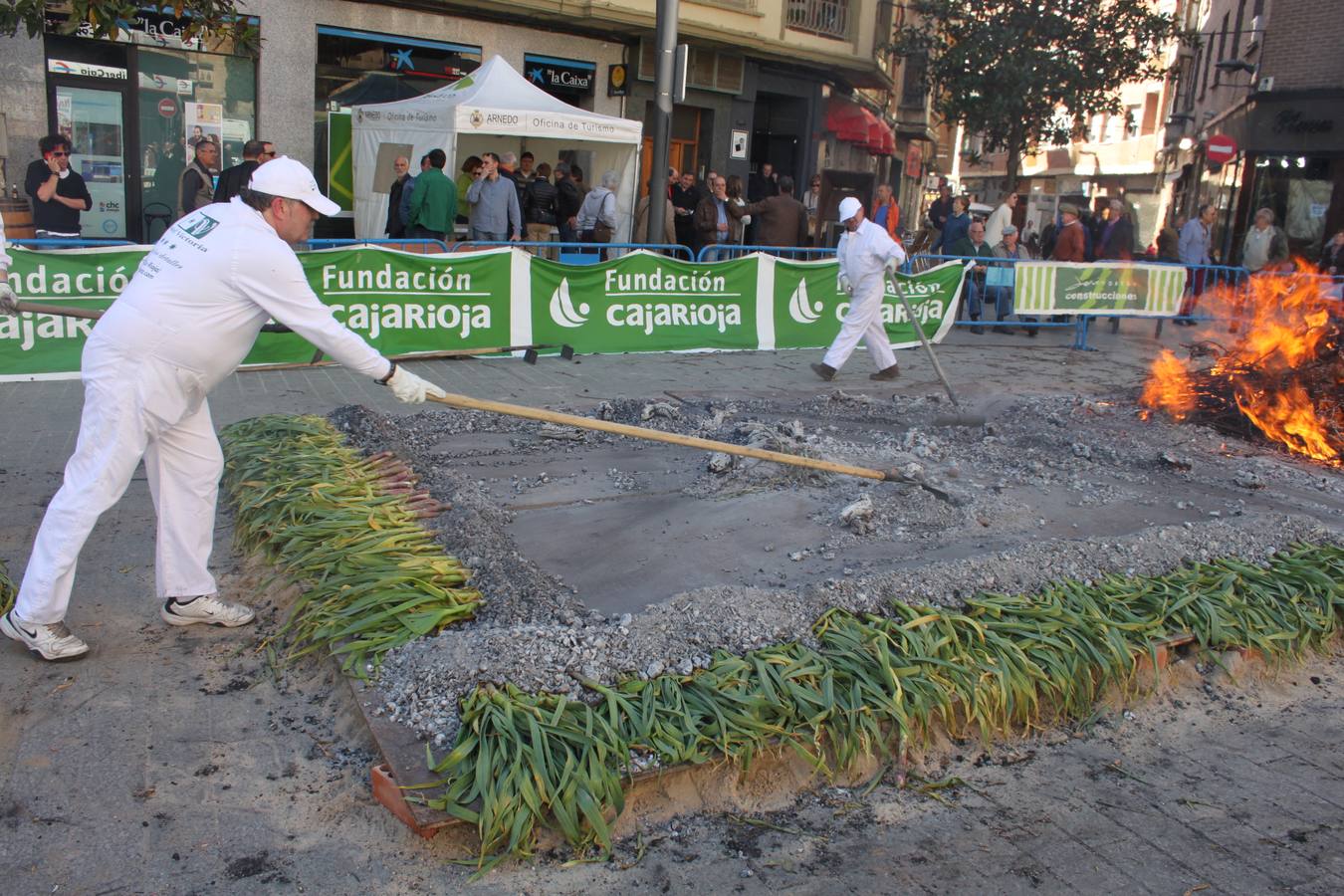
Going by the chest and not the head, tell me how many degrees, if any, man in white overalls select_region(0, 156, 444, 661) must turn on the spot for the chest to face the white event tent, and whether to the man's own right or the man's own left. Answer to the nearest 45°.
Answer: approximately 90° to the man's own left

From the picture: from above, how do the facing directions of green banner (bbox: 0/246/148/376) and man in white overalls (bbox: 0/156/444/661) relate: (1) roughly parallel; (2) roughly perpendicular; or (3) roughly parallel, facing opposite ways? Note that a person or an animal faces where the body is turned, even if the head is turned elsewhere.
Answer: roughly perpendicular

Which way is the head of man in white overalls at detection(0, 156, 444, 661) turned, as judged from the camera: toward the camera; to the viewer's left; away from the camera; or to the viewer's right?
to the viewer's right

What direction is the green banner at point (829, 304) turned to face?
toward the camera

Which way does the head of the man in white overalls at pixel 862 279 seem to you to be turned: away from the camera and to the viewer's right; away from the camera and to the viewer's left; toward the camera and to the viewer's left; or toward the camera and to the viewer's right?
toward the camera and to the viewer's left

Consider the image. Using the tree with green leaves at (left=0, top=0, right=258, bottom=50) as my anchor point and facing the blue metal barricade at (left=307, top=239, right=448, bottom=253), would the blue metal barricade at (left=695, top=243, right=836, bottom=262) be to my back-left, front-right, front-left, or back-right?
front-right

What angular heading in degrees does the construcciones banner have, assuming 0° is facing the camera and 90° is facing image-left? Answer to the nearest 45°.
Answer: approximately 0°

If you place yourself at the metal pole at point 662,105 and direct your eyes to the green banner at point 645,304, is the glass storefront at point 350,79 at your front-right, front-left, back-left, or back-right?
back-right

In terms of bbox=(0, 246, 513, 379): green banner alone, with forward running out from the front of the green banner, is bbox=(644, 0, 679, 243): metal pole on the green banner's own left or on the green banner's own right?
on the green banner's own left

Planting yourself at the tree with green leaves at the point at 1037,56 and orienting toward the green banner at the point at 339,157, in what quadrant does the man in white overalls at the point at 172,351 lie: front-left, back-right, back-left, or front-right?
front-left

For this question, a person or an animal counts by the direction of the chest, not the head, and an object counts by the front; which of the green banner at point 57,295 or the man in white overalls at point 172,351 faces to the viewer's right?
the man in white overalls

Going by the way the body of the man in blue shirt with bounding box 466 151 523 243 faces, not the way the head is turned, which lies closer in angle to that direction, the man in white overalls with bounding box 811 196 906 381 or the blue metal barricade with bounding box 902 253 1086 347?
the man in white overalls

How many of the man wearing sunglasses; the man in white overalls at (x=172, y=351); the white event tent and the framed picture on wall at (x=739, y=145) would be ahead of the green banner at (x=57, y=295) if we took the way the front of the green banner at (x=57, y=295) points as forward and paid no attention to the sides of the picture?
1

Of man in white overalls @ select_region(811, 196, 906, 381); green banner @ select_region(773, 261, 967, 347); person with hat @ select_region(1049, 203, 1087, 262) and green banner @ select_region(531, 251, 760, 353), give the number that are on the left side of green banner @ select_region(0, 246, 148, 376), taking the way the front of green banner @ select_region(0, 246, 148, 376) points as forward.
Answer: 4

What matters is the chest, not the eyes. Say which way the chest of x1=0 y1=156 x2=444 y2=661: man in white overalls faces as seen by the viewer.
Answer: to the viewer's right

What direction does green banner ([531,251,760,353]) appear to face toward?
toward the camera
